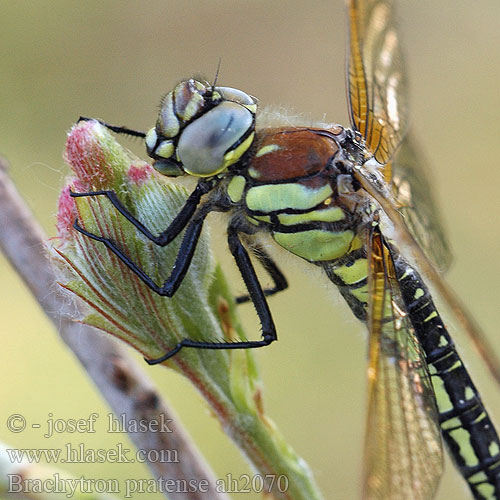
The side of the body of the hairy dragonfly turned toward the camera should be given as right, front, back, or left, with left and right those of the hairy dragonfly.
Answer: left

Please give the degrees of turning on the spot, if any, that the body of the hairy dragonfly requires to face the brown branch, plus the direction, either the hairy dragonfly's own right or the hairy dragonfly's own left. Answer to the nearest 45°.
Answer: approximately 45° to the hairy dragonfly's own left
